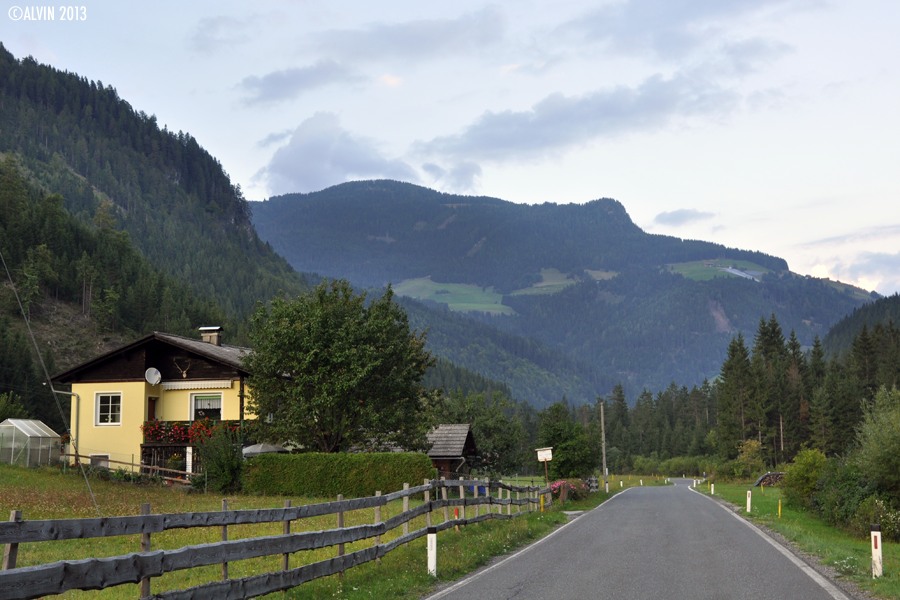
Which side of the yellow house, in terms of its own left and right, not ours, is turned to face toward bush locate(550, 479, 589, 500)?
left

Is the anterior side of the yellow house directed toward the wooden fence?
yes

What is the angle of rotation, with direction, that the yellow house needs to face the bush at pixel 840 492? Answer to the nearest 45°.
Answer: approximately 45° to its left

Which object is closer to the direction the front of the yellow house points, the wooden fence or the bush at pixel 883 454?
the wooden fence

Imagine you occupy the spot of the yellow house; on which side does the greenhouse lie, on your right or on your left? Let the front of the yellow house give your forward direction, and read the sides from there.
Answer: on your right

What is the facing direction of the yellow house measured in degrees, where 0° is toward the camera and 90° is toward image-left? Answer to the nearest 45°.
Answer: approximately 0°

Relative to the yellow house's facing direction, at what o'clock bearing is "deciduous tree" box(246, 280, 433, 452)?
The deciduous tree is roughly at 10 o'clock from the yellow house.
